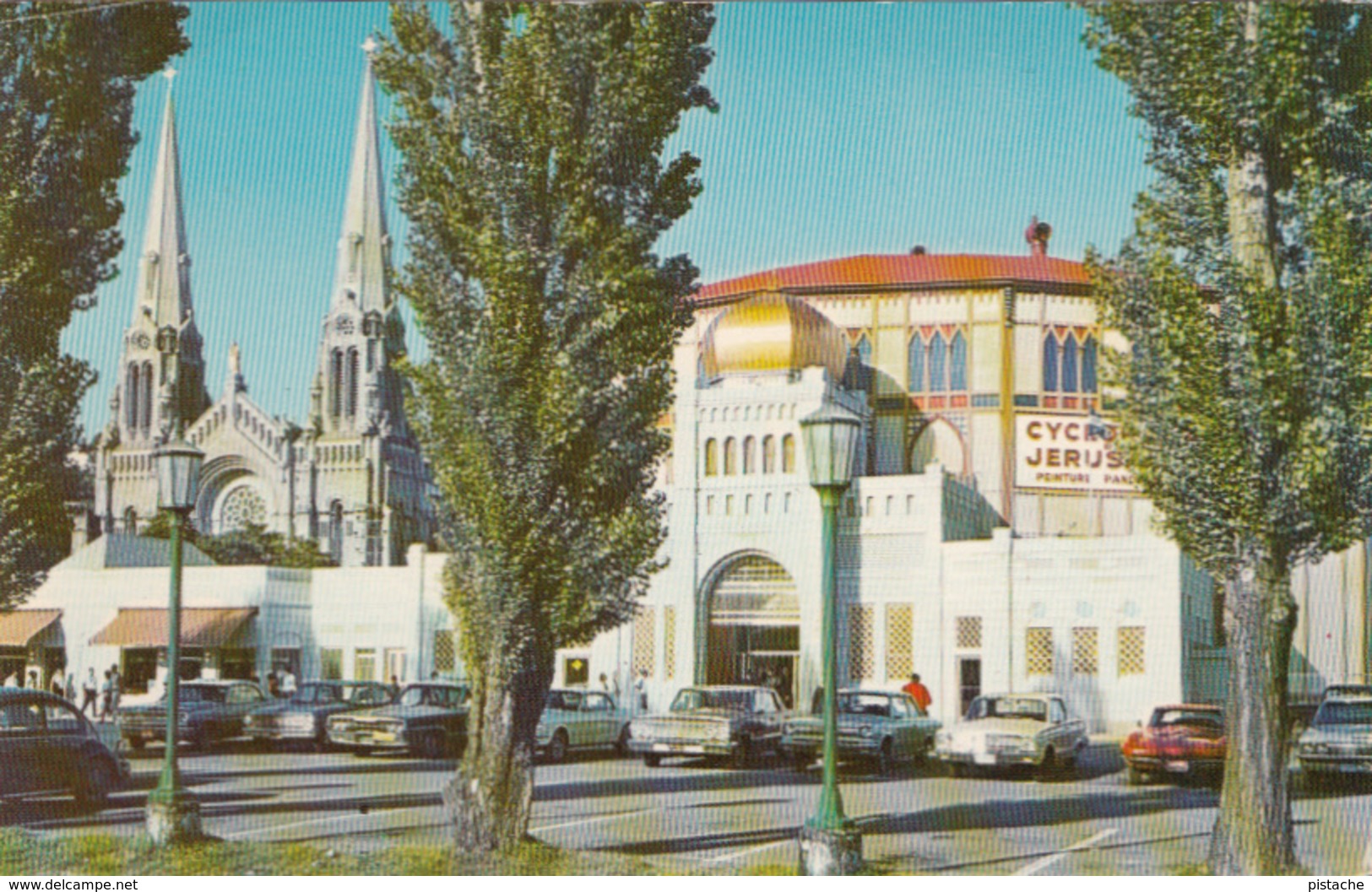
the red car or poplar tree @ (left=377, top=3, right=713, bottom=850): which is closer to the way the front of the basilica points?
the poplar tree

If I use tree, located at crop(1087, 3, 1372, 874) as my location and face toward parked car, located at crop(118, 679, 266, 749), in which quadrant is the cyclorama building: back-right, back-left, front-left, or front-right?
front-right

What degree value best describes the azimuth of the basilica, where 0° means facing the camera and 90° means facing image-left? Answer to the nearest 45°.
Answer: approximately 45°

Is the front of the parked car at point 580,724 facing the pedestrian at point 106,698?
no

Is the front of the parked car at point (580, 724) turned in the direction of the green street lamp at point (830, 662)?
no

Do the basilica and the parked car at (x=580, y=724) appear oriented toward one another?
no
